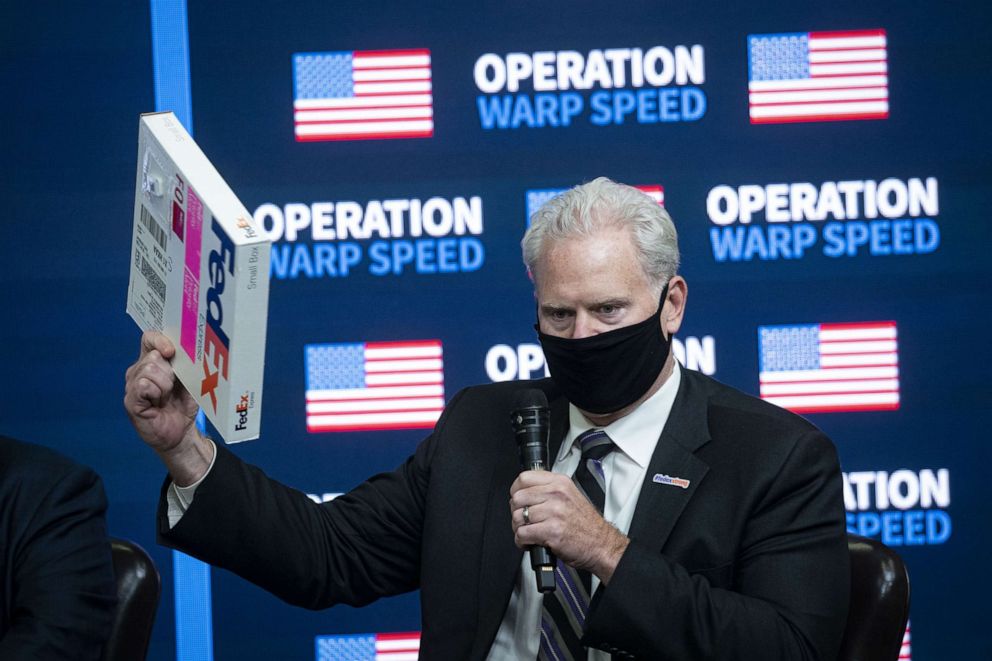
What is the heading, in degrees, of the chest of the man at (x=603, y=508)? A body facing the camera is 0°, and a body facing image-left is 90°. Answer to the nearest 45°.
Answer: approximately 45°
